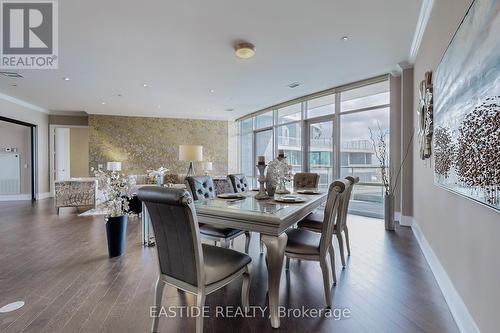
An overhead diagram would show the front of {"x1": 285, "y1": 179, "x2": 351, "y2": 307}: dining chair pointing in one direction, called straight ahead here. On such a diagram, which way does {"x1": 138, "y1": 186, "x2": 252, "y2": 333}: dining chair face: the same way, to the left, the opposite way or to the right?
to the right

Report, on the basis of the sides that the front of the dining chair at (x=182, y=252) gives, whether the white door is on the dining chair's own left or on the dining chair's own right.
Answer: on the dining chair's own left

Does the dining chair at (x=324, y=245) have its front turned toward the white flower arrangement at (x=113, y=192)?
yes

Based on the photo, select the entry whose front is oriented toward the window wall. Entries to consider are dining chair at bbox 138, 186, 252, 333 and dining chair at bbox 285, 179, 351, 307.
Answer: dining chair at bbox 138, 186, 252, 333

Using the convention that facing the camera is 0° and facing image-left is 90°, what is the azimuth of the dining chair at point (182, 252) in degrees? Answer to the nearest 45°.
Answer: approximately 225°

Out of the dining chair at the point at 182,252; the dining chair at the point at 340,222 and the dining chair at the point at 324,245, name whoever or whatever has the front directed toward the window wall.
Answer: the dining chair at the point at 182,252

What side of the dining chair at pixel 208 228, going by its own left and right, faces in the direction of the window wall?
left

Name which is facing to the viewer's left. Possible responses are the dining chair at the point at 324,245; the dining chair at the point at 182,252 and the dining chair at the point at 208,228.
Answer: the dining chair at the point at 324,245

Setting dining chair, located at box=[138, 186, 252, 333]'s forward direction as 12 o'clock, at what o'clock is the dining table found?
The dining table is roughly at 1 o'clock from the dining chair.

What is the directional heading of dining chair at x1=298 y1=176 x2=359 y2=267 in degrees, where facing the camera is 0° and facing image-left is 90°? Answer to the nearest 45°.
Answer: approximately 90°

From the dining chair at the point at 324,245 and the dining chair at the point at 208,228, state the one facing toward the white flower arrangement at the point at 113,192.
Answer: the dining chair at the point at 324,245
